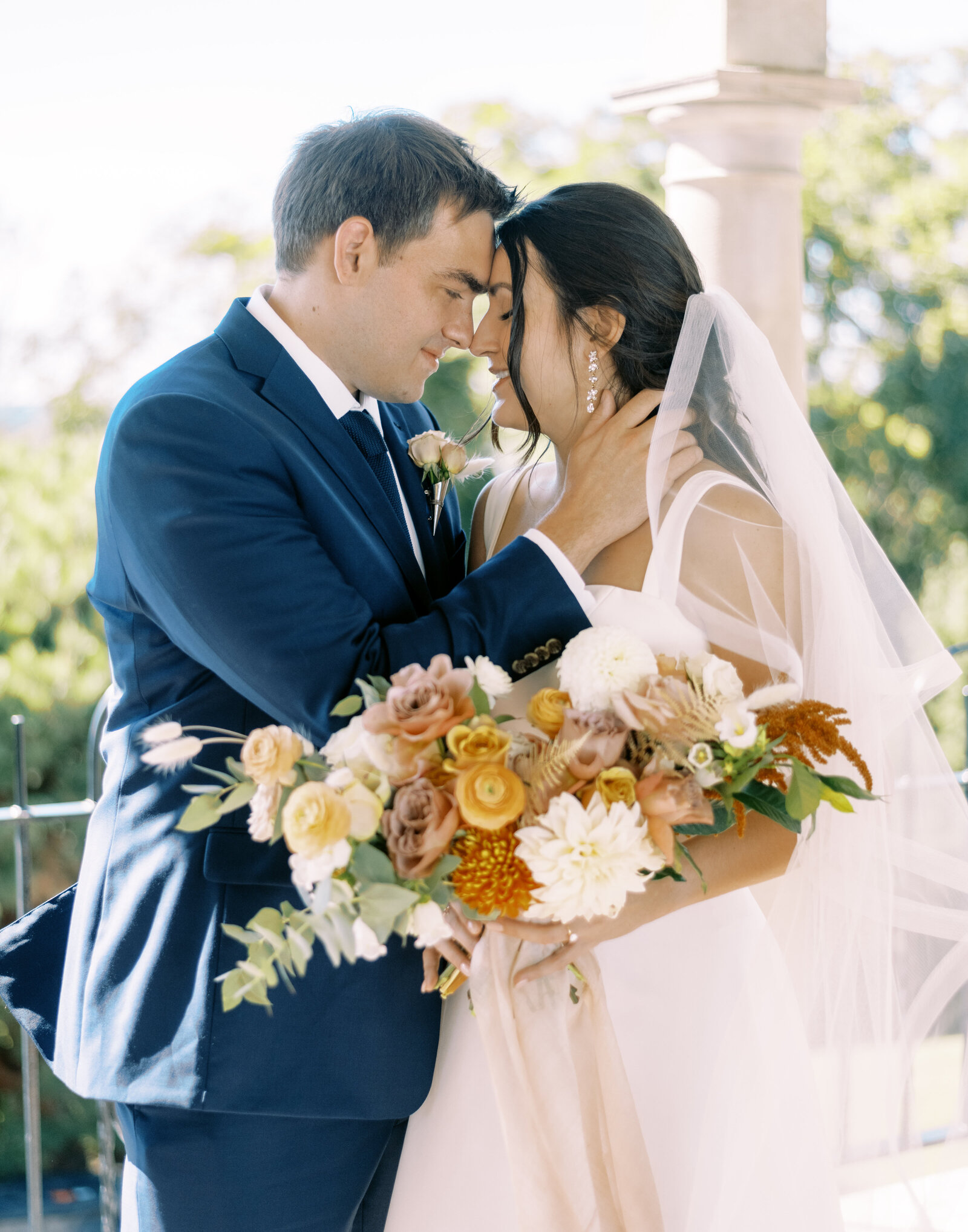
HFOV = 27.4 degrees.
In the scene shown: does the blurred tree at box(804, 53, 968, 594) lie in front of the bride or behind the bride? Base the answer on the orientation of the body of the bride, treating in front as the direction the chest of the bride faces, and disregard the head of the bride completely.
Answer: behind

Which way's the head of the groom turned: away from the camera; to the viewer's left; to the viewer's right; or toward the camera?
to the viewer's right

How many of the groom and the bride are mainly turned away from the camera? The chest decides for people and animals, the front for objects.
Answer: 0

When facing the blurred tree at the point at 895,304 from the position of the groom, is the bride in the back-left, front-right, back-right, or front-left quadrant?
front-right

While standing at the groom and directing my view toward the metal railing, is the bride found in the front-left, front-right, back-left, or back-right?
back-right

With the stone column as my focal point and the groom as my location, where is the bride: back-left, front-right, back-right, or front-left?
front-right

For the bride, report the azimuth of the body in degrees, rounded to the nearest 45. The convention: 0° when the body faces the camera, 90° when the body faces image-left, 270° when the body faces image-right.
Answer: approximately 45°

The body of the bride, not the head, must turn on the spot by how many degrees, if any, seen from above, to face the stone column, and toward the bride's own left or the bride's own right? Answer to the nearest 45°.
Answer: approximately 135° to the bride's own right

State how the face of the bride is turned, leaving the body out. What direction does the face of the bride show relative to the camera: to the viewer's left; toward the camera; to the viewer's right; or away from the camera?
to the viewer's left

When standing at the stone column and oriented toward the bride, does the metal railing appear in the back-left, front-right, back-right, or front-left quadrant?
front-right

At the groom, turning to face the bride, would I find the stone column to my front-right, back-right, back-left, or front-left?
front-left

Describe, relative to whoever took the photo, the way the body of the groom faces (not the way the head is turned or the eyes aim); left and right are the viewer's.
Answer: facing the viewer and to the right of the viewer

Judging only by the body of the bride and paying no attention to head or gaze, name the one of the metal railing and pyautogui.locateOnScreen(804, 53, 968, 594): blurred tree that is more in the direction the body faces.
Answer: the metal railing
